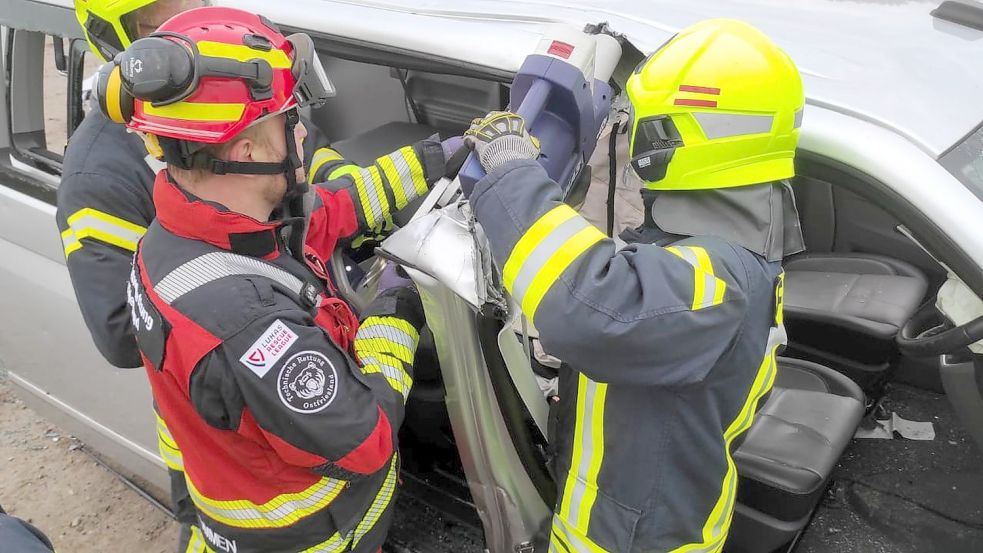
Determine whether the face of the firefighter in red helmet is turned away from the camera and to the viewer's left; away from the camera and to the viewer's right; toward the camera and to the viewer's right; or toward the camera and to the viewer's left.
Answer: away from the camera and to the viewer's right

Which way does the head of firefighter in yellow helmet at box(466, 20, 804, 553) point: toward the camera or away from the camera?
away from the camera

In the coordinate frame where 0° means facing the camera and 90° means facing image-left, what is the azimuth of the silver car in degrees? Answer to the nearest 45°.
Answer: approximately 315°
